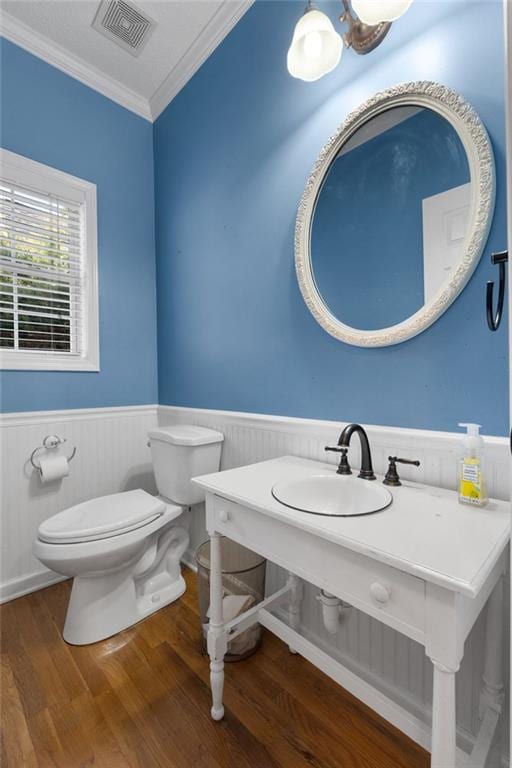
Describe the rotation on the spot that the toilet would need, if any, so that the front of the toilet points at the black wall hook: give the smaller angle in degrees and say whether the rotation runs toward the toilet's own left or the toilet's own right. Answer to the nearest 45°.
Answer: approximately 90° to the toilet's own left

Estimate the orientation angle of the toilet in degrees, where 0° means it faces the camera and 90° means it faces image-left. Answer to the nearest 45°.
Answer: approximately 45°

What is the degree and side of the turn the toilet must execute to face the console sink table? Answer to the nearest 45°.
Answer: approximately 90° to its left

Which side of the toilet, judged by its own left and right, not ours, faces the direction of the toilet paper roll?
right

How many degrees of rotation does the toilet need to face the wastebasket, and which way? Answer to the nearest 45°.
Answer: approximately 90° to its left

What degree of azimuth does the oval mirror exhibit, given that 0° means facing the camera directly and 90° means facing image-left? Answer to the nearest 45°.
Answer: approximately 45°

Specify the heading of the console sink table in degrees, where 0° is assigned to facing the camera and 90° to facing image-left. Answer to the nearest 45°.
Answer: approximately 45°
